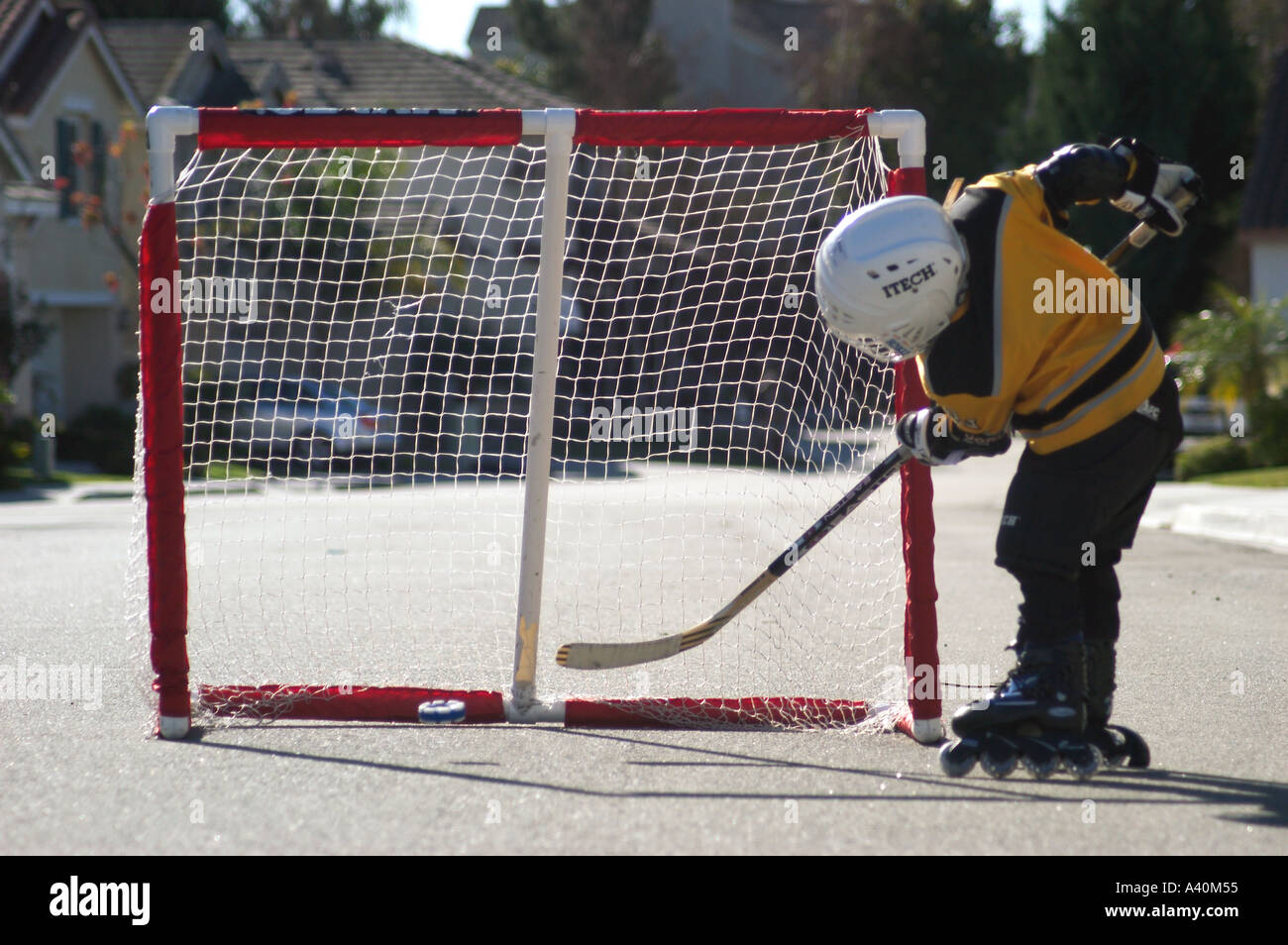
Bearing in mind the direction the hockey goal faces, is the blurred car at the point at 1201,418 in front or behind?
behind

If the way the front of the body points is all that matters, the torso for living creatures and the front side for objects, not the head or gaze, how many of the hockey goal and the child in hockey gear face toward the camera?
1

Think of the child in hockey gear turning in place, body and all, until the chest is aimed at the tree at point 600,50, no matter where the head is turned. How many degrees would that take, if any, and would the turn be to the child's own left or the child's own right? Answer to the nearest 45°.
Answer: approximately 90° to the child's own right

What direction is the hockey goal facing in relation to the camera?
toward the camera

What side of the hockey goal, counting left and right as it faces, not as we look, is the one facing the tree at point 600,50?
back

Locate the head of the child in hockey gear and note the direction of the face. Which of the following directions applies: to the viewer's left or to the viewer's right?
to the viewer's left

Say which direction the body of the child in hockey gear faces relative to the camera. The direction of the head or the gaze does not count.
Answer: to the viewer's left

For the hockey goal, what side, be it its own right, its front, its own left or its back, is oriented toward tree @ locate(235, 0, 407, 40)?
back

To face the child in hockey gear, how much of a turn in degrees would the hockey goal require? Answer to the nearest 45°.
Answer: approximately 45° to its left

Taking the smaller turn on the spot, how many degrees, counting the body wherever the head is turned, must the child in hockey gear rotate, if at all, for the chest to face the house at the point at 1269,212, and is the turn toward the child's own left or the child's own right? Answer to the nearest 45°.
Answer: approximately 90° to the child's own right

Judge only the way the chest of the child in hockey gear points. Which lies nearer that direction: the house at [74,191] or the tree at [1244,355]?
the house

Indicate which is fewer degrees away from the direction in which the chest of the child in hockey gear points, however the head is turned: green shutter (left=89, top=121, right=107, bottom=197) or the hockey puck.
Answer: the hockey puck

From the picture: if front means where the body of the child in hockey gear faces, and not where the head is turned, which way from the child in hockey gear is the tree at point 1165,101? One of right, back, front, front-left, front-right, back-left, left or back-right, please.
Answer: right

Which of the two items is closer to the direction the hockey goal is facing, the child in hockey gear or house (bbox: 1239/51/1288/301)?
the child in hockey gear

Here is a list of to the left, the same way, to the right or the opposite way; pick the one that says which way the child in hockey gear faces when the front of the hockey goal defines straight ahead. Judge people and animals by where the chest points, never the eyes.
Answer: to the right

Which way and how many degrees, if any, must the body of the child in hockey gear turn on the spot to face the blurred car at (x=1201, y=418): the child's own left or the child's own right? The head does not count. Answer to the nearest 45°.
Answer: approximately 90° to the child's own right
